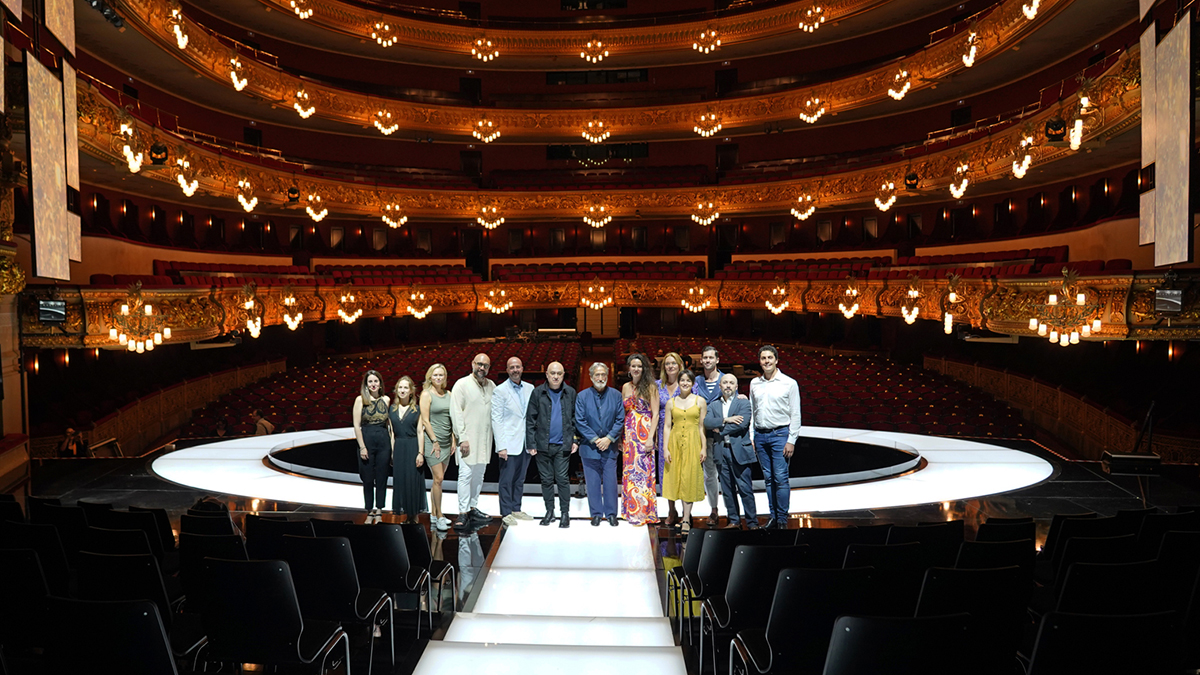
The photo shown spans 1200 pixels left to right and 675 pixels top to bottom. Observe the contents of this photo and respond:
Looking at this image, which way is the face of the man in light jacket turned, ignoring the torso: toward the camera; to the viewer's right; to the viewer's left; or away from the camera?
toward the camera

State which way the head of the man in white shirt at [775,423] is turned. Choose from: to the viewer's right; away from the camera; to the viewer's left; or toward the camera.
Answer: toward the camera

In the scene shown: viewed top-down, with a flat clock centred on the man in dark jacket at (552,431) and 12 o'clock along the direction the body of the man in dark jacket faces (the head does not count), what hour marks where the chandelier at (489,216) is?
The chandelier is roughly at 6 o'clock from the man in dark jacket.

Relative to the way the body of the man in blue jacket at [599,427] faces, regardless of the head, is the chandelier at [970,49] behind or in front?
behind

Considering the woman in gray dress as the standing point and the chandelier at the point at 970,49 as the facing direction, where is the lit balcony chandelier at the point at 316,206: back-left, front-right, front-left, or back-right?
front-left

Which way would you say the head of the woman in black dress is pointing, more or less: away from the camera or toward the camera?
toward the camera

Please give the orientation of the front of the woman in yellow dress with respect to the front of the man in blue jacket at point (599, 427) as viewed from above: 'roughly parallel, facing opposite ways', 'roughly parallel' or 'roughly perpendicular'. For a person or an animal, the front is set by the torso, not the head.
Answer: roughly parallel

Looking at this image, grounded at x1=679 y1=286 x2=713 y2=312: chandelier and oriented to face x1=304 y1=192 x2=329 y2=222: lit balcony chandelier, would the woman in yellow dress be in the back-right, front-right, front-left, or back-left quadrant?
front-left

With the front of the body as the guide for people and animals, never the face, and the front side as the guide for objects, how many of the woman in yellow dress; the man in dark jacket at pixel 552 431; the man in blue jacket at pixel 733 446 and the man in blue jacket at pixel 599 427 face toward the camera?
4

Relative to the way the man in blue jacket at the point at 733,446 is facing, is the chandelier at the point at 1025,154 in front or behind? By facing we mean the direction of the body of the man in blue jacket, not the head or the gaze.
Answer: behind

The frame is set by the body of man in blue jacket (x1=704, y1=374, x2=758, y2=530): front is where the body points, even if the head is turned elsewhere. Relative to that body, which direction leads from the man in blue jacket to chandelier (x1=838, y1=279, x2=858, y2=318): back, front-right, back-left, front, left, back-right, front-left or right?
back

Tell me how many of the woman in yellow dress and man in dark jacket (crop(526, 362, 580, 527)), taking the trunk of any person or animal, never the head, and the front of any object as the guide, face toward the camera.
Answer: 2

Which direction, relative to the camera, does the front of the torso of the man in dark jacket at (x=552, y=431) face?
toward the camera

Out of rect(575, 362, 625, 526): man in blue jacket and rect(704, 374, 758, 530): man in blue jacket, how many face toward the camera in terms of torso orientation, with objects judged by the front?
2

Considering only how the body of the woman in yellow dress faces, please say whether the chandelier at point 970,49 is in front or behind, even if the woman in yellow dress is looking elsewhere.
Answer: behind

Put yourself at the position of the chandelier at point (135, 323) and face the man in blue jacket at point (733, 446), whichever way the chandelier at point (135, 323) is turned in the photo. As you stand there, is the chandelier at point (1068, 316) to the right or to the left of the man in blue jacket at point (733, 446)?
left

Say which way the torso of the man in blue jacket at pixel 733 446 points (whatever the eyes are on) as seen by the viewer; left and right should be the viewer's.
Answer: facing the viewer
